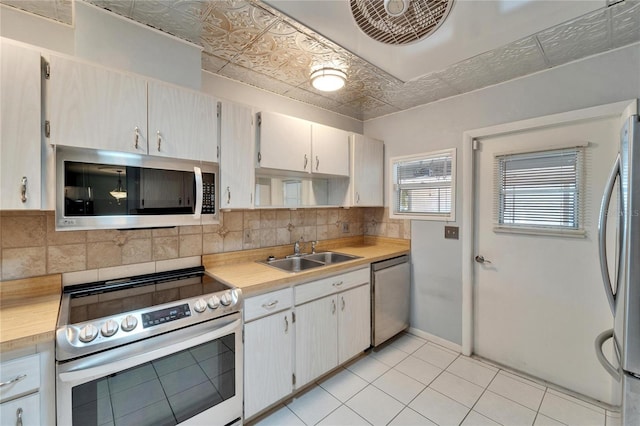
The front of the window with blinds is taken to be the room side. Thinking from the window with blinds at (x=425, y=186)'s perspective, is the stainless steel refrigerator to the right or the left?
on its left

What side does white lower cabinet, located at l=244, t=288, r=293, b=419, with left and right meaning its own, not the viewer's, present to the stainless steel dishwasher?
left

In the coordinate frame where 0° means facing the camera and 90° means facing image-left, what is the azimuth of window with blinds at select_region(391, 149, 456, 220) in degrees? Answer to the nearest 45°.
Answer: approximately 45°

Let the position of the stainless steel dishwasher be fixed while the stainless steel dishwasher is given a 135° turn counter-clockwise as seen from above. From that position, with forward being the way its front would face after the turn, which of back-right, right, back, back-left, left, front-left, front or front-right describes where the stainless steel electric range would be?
back-left

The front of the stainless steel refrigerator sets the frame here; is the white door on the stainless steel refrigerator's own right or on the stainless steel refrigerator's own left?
on the stainless steel refrigerator's own right

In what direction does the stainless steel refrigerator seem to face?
to the viewer's left
